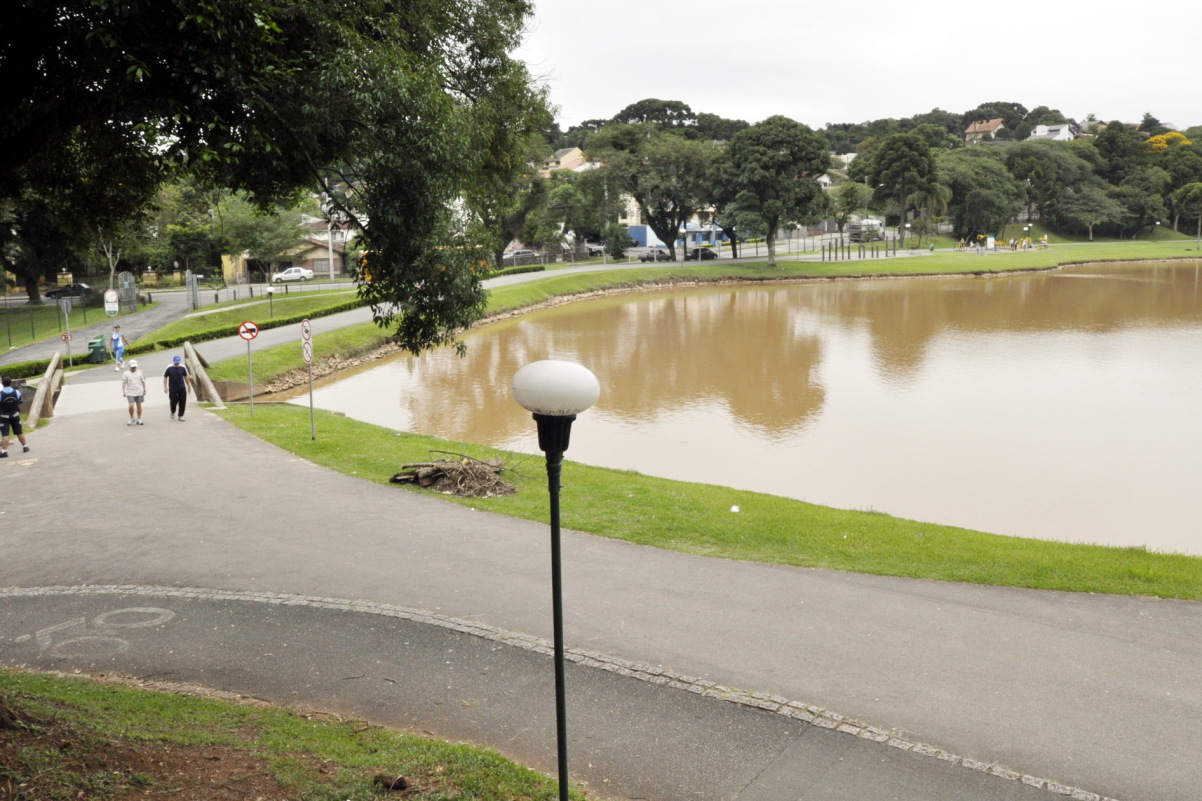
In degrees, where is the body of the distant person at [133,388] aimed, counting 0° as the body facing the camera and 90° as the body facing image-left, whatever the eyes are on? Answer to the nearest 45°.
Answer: approximately 0°

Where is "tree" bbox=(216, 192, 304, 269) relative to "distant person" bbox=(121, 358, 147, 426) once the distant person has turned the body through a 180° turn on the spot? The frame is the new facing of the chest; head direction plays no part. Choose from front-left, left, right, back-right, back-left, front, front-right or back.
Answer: front

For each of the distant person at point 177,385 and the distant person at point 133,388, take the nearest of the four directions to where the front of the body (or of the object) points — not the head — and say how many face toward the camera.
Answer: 2

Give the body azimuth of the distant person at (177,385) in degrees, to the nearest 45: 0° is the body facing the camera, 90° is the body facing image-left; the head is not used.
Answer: approximately 0°

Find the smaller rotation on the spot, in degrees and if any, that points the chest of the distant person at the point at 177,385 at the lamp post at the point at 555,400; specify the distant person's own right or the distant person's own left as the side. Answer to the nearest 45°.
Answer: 0° — they already face it

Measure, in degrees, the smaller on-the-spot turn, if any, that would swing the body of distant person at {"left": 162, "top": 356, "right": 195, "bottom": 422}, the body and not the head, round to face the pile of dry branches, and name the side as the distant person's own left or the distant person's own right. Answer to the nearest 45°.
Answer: approximately 45° to the distant person's own left

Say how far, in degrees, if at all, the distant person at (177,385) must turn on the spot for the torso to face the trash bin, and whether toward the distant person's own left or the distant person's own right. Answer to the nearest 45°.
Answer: approximately 180°

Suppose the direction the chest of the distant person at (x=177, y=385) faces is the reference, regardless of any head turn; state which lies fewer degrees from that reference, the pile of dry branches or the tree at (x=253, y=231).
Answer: the pile of dry branches

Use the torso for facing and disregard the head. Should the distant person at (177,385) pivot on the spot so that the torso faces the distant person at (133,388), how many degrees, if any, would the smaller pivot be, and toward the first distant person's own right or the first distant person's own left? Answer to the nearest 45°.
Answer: approximately 45° to the first distant person's own right

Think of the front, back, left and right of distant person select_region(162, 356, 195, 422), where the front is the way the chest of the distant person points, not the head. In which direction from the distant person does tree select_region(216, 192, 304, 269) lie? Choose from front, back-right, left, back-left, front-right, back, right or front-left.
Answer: back

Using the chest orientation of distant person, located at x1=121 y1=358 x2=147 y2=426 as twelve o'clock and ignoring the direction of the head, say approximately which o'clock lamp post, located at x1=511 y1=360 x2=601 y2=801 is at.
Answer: The lamp post is roughly at 12 o'clock from the distant person.
